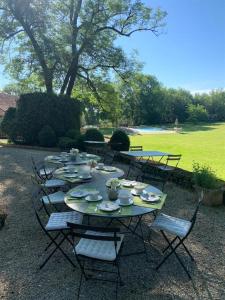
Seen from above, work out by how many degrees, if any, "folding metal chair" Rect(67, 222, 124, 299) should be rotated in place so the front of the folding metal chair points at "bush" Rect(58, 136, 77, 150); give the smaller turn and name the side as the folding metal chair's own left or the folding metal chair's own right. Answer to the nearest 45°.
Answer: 0° — it already faces it

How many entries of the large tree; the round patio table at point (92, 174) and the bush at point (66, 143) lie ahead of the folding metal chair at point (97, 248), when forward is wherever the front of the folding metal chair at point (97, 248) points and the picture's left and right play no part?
3

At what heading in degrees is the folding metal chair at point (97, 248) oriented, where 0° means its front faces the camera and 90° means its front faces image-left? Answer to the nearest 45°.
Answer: approximately 180°

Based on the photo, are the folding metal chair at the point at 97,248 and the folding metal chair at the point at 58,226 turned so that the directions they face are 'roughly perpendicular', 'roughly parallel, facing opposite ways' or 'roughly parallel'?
roughly perpendicular

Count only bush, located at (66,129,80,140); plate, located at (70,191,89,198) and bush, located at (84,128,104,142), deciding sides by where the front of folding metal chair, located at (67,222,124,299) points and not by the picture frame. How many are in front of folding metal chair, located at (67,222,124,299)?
3

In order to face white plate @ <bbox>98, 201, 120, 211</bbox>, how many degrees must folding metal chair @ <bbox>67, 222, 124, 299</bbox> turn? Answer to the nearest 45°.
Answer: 0° — it already faces it

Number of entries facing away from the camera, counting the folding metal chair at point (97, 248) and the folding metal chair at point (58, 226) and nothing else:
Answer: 1

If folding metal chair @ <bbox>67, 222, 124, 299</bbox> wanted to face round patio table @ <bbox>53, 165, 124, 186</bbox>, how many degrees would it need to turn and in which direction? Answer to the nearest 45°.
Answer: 0° — it already faces it

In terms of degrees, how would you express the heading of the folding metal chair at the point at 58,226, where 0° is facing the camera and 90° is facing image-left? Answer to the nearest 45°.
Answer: approximately 270°

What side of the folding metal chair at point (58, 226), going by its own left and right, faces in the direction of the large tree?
left
